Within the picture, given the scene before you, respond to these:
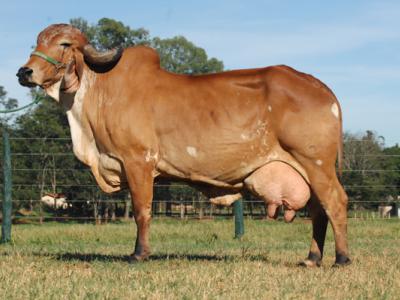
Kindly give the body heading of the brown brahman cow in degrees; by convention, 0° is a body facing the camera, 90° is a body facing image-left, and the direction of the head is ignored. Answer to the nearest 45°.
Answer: approximately 90°

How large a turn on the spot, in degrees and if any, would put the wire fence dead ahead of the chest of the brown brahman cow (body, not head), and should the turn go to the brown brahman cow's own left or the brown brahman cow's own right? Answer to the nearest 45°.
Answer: approximately 90° to the brown brahman cow's own right

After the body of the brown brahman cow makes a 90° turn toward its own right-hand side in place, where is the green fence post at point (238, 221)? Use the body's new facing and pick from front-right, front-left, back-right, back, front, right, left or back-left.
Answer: front
